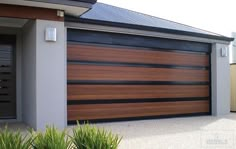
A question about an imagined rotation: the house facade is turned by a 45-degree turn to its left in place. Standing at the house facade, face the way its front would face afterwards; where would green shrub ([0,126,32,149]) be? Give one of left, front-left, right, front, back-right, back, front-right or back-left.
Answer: right

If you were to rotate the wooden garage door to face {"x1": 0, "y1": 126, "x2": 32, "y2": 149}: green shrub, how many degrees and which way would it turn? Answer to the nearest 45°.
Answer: approximately 45° to its right

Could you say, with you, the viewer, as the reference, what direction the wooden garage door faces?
facing the viewer and to the right of the viewer

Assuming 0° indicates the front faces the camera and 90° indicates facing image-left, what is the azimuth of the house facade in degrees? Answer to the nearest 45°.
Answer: approximately 315°

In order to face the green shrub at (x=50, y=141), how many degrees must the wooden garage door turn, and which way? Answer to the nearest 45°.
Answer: approximately 45° to its right

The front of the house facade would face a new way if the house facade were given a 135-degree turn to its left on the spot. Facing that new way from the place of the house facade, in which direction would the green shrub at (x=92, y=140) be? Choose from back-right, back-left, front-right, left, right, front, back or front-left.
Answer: back

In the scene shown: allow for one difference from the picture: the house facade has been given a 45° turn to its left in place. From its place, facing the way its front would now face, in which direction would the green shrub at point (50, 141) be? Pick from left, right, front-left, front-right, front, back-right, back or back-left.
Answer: right
